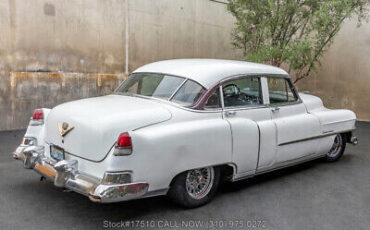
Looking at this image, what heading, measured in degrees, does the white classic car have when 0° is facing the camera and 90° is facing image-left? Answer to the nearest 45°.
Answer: approximately 225°

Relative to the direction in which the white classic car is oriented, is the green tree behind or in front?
in front
